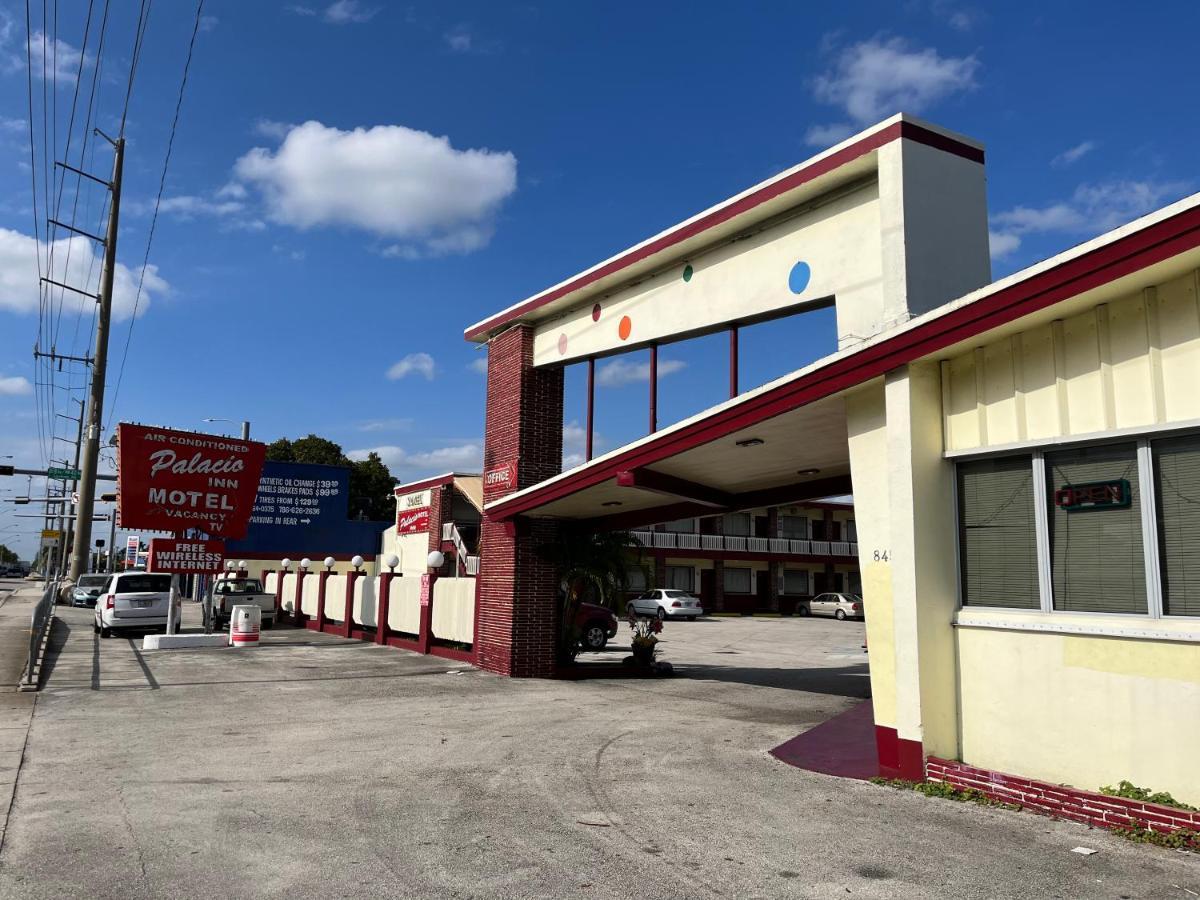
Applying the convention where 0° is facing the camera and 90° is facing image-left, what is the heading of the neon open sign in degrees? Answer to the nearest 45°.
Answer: approximately 45°

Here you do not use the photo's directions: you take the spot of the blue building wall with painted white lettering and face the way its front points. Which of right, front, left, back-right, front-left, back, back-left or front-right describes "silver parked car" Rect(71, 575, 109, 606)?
right

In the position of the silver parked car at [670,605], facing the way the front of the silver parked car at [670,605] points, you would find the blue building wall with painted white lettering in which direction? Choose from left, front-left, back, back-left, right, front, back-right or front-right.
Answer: front-left

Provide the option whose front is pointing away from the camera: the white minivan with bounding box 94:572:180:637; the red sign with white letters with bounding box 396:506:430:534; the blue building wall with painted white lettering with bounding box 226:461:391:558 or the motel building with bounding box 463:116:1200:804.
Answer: the white minivan

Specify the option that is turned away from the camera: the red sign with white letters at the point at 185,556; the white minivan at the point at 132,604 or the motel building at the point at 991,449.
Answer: the white minivan

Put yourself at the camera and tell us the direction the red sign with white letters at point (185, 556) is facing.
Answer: facing the viewer

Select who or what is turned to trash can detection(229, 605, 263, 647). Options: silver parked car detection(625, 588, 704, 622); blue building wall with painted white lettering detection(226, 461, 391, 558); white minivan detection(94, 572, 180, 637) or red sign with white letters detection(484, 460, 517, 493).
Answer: the blue building wall with painted white lettering

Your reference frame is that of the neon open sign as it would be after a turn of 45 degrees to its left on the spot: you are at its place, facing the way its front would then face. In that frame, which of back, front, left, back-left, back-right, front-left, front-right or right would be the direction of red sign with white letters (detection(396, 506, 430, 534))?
back-right

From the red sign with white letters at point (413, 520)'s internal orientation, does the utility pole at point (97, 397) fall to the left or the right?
on its right

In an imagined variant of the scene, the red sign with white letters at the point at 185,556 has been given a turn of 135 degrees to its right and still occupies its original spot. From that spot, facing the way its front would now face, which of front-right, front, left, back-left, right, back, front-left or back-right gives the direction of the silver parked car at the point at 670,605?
right

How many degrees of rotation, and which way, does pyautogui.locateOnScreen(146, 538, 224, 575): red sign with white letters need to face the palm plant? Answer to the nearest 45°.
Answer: approximately 45° to its left

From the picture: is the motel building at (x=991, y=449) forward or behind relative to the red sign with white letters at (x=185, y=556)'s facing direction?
forward

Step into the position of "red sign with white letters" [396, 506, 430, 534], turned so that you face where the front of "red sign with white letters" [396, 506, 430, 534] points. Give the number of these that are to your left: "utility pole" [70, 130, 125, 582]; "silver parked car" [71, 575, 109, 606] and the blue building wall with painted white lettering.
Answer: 0

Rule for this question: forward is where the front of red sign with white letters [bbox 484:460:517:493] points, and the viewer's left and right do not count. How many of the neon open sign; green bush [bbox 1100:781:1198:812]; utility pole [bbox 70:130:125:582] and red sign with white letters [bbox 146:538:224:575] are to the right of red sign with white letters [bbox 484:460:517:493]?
2

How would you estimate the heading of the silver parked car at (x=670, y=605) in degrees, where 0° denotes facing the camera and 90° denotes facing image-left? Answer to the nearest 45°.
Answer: approximately 135°

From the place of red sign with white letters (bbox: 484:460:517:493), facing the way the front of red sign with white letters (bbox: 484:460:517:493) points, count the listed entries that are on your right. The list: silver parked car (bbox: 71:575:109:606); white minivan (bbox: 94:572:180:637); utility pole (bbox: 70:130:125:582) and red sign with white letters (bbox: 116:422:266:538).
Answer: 4

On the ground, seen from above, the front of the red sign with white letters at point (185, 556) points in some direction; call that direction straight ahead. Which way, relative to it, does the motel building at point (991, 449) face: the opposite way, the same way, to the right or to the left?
to the right

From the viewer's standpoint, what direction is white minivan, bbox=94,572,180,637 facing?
away from the camera

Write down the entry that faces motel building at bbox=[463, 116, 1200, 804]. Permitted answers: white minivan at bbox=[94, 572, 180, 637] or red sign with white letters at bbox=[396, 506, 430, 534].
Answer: the red sign with white letters
